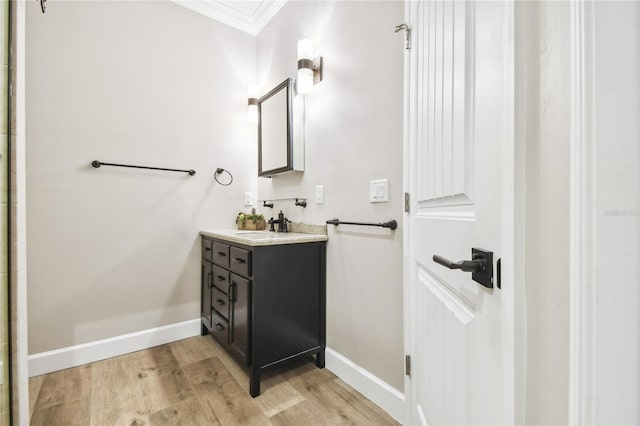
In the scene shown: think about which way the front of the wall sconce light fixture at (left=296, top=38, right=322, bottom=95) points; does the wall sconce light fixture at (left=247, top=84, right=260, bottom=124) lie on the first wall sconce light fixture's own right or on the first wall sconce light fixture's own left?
on the first wall sconce light fixture's own right

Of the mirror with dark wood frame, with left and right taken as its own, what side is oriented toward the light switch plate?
left

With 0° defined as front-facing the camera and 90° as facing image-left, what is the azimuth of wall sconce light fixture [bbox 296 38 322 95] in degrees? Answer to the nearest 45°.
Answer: approximately 45°

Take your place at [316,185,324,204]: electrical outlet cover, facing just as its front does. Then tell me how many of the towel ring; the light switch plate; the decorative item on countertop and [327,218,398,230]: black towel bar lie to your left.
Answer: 2

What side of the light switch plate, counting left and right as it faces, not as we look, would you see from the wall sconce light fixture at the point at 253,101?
right

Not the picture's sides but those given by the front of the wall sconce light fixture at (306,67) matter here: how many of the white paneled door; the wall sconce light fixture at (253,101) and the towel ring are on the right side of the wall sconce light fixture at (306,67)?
2

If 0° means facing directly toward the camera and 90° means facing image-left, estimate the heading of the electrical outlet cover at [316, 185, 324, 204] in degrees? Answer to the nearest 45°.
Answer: approximately 45°
